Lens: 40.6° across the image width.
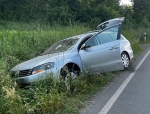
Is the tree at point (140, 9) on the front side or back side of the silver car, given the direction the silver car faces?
on the back side

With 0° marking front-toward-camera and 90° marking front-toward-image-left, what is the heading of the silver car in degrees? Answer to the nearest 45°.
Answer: approximately 45°
